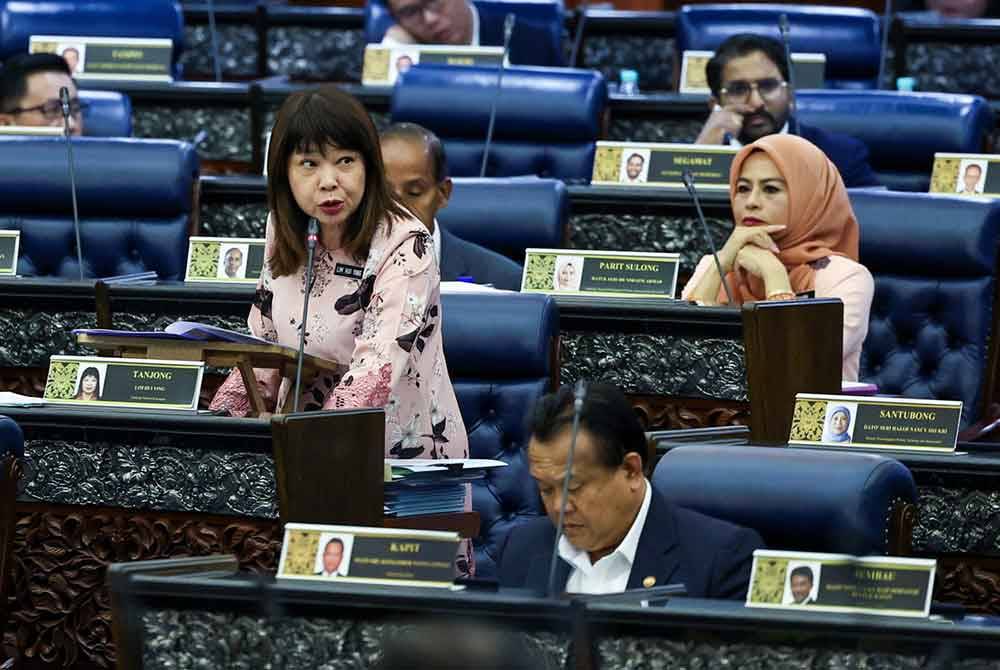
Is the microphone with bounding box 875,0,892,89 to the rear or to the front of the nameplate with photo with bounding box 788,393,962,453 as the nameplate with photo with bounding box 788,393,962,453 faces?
to the rear

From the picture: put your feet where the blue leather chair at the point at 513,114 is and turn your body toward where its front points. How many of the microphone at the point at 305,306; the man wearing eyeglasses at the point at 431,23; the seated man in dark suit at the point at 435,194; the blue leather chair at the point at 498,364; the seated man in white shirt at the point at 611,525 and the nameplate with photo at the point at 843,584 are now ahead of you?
5

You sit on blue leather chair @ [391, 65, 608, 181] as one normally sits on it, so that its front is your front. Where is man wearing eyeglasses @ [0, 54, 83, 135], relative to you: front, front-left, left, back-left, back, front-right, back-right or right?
right

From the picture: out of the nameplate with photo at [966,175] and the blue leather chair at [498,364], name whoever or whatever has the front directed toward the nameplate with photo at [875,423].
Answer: the nameplate with photo at [966,175]

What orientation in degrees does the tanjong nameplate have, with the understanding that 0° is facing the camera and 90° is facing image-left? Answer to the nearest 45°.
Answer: approximately 0°
